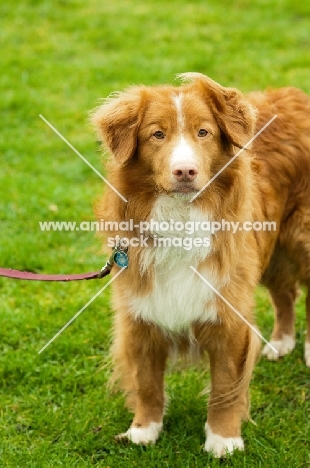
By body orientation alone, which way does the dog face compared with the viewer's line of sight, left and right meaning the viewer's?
facing the viewer and to the left of the viewer
